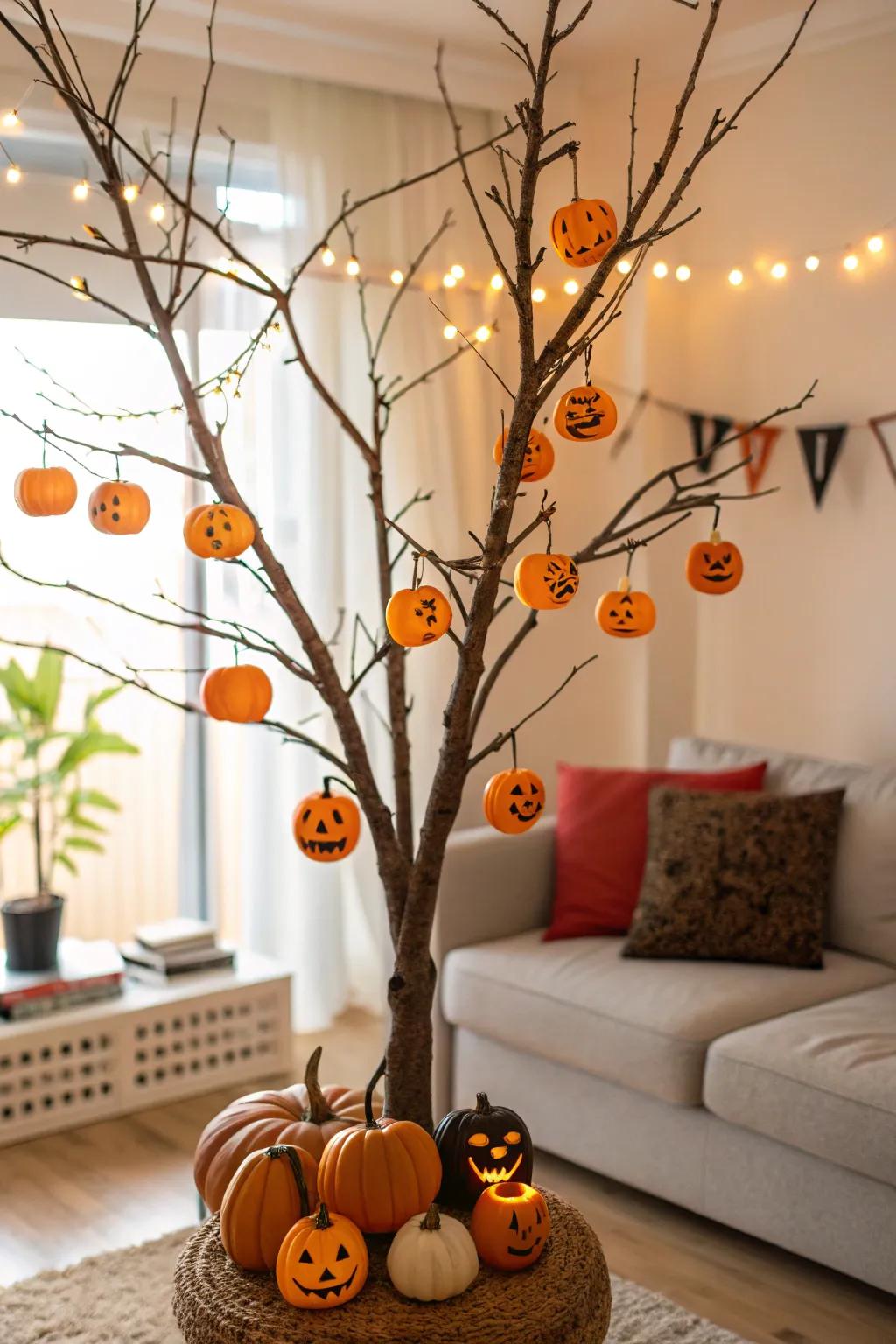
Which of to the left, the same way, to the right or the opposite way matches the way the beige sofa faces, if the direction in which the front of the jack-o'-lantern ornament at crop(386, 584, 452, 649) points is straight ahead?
to the right

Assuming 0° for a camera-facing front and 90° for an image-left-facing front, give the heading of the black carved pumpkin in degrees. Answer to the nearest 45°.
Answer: approximately 315°

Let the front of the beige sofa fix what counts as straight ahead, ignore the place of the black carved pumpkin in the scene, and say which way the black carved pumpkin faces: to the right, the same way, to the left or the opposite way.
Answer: to the left

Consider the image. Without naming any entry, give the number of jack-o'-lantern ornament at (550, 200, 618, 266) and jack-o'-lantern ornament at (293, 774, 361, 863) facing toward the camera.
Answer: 2

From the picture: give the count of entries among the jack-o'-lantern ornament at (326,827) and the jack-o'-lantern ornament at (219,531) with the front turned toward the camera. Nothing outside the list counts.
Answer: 2
